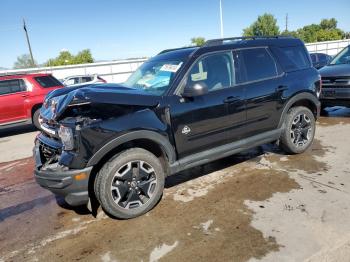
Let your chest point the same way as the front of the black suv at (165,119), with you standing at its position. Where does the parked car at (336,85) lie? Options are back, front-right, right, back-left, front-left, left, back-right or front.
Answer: back

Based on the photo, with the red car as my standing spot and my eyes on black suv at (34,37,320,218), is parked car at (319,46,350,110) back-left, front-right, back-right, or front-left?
front-left

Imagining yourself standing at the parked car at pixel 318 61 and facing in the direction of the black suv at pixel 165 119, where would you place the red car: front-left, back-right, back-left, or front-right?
front-right

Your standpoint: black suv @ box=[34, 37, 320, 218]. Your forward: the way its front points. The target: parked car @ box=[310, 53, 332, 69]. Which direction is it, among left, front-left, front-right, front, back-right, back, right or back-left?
back

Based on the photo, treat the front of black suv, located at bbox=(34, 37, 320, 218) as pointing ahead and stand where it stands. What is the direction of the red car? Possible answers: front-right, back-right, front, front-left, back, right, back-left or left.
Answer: right

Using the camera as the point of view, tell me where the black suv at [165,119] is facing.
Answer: facing the viewer and to the left of the viewer
